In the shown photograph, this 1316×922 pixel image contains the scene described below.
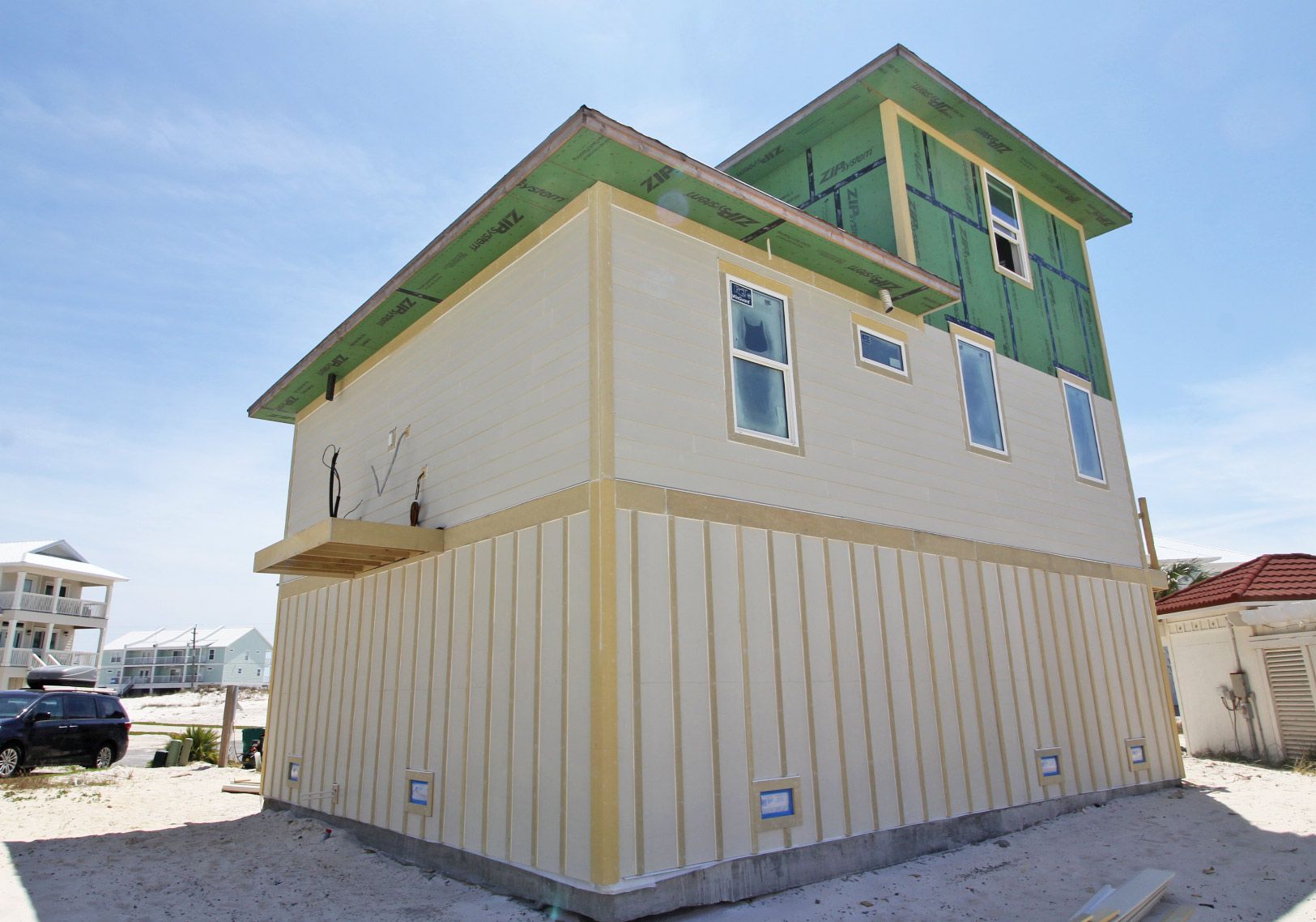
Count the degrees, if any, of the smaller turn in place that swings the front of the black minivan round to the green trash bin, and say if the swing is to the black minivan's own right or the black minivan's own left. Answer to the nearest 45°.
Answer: approximately 135° to the black minivan's own left

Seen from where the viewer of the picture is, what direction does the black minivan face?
facing the viewer and to the left of the viewer

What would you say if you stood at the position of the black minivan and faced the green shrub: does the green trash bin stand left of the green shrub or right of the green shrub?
right

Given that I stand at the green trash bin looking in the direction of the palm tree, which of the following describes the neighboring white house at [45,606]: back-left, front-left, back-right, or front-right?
back-left

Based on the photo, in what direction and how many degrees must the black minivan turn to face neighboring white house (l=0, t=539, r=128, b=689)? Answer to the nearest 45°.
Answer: approximately 135° to its right

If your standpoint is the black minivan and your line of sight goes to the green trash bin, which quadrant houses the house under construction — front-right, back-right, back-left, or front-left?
front-right

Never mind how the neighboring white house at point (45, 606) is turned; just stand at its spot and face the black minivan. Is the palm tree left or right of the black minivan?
left

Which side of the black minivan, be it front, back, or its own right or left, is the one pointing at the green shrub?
back

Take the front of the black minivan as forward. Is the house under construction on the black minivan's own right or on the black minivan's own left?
on the black minivan's own left
